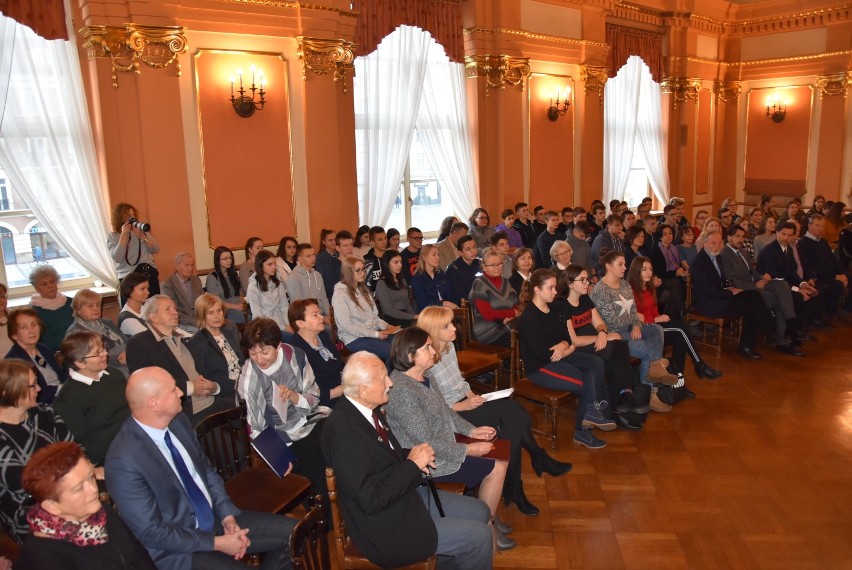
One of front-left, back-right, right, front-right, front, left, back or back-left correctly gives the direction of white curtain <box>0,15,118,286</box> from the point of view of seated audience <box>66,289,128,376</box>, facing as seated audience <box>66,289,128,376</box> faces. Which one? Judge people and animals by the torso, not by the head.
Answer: back-left

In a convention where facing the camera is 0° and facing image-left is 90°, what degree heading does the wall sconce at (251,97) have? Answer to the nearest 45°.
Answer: approximately 315°

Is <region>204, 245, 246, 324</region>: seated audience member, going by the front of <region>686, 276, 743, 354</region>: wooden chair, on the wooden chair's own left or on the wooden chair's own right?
on the wooden chair's own right

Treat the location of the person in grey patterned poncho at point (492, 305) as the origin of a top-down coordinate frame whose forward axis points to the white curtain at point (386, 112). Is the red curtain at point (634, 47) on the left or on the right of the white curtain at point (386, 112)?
right

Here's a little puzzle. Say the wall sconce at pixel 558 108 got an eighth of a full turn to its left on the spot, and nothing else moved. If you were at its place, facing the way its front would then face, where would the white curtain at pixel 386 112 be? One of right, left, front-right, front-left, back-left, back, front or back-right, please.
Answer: back-right

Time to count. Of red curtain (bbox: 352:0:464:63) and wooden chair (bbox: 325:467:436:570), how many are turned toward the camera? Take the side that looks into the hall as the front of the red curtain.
1

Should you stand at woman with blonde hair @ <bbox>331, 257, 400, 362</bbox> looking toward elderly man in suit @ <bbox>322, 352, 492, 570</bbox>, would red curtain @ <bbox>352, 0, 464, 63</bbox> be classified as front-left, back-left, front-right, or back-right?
back-left

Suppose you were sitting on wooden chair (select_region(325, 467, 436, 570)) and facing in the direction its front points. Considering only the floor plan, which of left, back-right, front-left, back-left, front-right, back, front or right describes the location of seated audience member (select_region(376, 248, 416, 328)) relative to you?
left

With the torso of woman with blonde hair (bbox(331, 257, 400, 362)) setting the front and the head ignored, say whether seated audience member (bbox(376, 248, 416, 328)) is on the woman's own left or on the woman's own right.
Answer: on the woman's own left
